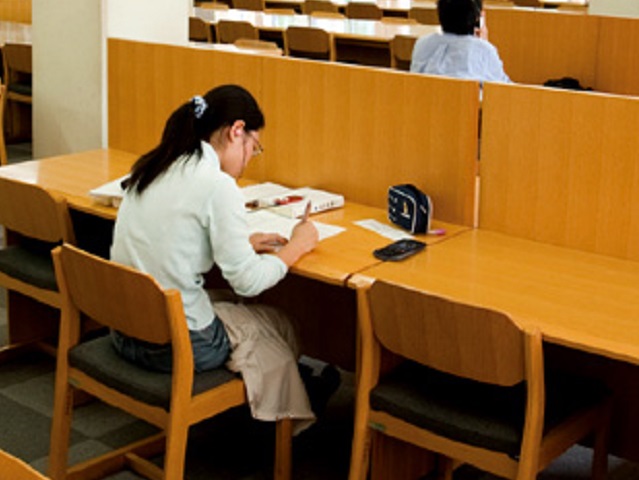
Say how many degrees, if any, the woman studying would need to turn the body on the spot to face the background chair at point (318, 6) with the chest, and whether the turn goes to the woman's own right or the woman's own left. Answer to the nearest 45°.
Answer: approximately 45° to the woman's own left

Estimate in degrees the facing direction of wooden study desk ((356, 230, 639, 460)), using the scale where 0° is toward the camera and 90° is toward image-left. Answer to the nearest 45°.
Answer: approximately 45°

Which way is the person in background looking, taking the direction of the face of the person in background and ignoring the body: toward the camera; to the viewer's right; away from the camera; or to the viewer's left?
away from the camera

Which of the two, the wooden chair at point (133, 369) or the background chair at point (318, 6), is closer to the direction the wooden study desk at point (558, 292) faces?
the wooden chair

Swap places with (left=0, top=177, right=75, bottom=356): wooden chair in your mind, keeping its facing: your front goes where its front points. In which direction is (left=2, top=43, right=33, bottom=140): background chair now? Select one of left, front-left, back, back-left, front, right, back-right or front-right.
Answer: front-left

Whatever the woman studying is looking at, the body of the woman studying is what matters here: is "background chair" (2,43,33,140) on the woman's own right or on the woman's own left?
on the woman's own left

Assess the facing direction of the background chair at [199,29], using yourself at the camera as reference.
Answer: facing away from the viewer and to the right of the viewer

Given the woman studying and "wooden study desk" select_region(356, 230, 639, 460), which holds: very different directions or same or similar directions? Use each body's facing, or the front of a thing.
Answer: very different directions

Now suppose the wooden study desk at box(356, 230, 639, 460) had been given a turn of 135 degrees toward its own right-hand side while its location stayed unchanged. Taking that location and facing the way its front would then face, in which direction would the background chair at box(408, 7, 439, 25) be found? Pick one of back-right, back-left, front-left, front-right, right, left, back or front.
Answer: front

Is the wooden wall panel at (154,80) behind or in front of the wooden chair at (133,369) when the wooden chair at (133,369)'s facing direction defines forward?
in front

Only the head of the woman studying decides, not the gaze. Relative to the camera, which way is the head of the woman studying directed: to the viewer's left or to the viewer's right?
to the viewer's right

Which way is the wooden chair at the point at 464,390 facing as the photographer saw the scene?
facing away from the viewer and to the right of the viewer

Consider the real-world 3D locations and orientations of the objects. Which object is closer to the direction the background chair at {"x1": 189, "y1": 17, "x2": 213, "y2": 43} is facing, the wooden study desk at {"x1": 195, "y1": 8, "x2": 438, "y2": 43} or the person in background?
the wooden study desk

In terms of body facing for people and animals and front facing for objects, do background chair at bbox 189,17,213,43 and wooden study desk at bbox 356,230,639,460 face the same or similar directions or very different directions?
very different directions

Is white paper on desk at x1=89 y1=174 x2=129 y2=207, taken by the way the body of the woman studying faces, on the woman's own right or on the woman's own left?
on the woman's own left

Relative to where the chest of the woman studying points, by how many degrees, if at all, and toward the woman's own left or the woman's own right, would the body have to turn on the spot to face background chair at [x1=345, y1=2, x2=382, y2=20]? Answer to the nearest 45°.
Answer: approximately 45° to the woman's own left

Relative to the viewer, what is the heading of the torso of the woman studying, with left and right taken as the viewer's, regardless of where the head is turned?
facing away from the viewer and to the right of the viewer
